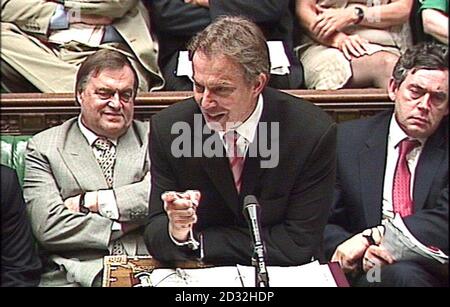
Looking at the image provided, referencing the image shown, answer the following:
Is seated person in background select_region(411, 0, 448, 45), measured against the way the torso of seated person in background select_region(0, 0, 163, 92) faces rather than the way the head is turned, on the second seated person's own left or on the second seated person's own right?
on the second seated person's own left

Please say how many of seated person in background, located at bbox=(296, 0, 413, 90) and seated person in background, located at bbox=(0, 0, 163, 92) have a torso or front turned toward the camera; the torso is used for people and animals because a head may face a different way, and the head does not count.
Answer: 2

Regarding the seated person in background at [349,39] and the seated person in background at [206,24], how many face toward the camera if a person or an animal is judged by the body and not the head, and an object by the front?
2
